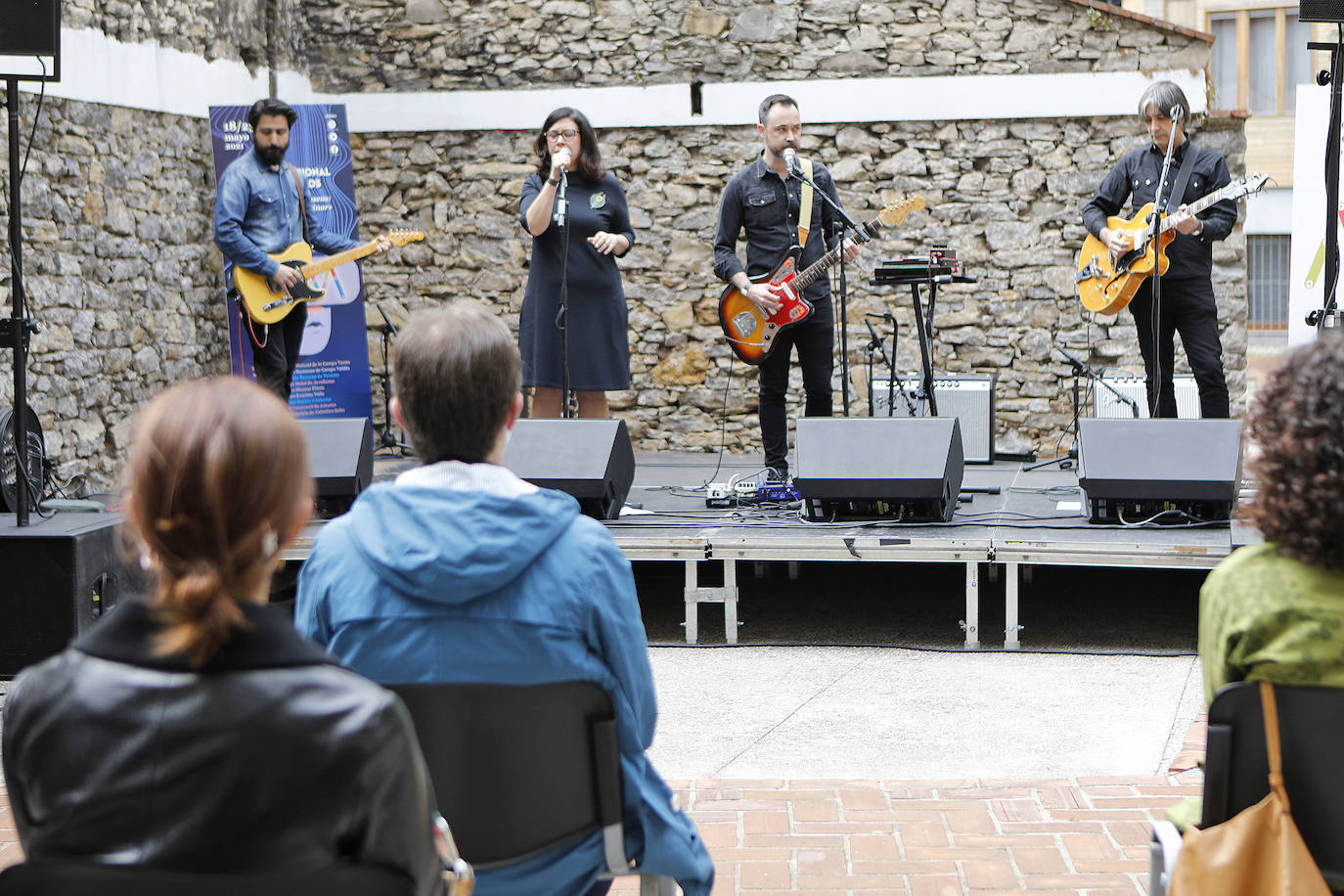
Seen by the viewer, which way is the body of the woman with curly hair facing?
away from the camera

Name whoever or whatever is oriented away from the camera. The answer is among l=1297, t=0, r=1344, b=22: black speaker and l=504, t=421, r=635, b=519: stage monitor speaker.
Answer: the stage monitor speaker

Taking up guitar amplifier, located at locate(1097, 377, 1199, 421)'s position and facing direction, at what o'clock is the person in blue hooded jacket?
The person in blue hooded jacket is roughly at 12 o'clock from the guitar amplifier.

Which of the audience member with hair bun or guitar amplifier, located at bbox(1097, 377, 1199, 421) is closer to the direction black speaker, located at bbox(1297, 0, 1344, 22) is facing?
the audience member with hair bun

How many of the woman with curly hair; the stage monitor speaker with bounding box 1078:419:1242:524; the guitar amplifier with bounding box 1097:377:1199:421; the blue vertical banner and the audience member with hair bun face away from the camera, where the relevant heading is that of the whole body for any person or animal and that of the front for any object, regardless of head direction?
3

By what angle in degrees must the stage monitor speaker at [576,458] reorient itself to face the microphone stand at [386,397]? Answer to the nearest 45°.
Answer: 0° — it already faces it

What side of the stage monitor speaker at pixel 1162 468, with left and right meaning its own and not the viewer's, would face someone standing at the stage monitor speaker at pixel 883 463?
left

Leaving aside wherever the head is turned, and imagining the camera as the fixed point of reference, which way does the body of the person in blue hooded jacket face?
away from the camera

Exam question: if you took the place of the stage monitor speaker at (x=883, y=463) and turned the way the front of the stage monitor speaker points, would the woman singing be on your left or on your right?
on your left

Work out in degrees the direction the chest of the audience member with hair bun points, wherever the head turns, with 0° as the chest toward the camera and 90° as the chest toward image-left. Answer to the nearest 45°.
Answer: approximately 180°

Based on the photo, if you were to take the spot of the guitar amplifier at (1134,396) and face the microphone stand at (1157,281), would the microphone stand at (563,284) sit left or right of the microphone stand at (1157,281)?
right

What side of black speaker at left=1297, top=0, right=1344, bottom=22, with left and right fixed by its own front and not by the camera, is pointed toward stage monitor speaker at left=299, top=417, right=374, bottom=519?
right
